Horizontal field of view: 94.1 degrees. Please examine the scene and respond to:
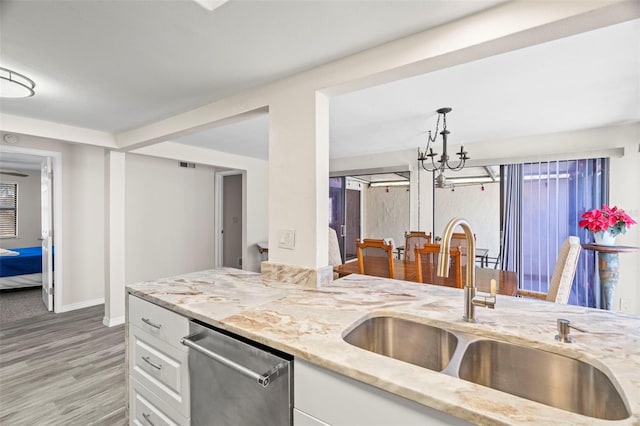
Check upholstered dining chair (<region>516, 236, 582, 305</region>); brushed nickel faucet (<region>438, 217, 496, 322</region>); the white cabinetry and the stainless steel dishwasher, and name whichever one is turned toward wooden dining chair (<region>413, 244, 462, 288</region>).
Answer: upholstered dining chair (<region>516, 236, 582, 305</region>)

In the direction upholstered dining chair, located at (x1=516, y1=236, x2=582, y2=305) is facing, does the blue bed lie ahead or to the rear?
ahead

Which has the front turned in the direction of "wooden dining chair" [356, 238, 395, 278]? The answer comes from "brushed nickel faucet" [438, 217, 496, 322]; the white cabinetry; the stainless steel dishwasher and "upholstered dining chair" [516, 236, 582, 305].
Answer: "upholstered dining chair" [516, 236, 582, 305]

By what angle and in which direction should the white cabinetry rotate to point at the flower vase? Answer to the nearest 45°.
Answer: approximately 135° to its left

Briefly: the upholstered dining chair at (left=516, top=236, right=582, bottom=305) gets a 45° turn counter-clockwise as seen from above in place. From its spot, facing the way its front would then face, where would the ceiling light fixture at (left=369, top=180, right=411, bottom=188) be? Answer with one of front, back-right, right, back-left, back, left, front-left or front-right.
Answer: right

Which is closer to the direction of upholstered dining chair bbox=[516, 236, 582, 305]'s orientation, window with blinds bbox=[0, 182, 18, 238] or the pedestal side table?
the window with blinds

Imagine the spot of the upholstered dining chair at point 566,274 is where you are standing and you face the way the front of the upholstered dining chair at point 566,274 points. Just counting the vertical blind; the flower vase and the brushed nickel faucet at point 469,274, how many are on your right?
2

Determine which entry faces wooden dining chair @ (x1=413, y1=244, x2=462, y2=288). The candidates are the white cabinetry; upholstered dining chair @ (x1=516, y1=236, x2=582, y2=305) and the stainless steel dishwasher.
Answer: upholstered dining chair @ (x1=516, y1=236, x2=582, y2=305)

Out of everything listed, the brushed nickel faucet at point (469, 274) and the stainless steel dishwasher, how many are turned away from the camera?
0

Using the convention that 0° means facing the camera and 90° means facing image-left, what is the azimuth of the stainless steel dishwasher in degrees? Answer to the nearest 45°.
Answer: approximately 45°

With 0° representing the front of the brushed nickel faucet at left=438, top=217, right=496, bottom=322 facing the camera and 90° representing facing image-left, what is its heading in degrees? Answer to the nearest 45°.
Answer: approximately 45°

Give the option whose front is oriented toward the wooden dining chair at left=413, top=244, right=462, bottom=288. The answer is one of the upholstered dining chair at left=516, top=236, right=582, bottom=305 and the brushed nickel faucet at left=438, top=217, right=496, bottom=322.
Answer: the upholstered dining chair at left=516, top=236, right=582, bottom=305

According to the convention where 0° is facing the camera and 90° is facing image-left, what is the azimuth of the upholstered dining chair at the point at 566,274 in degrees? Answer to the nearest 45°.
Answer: approximately 90°
